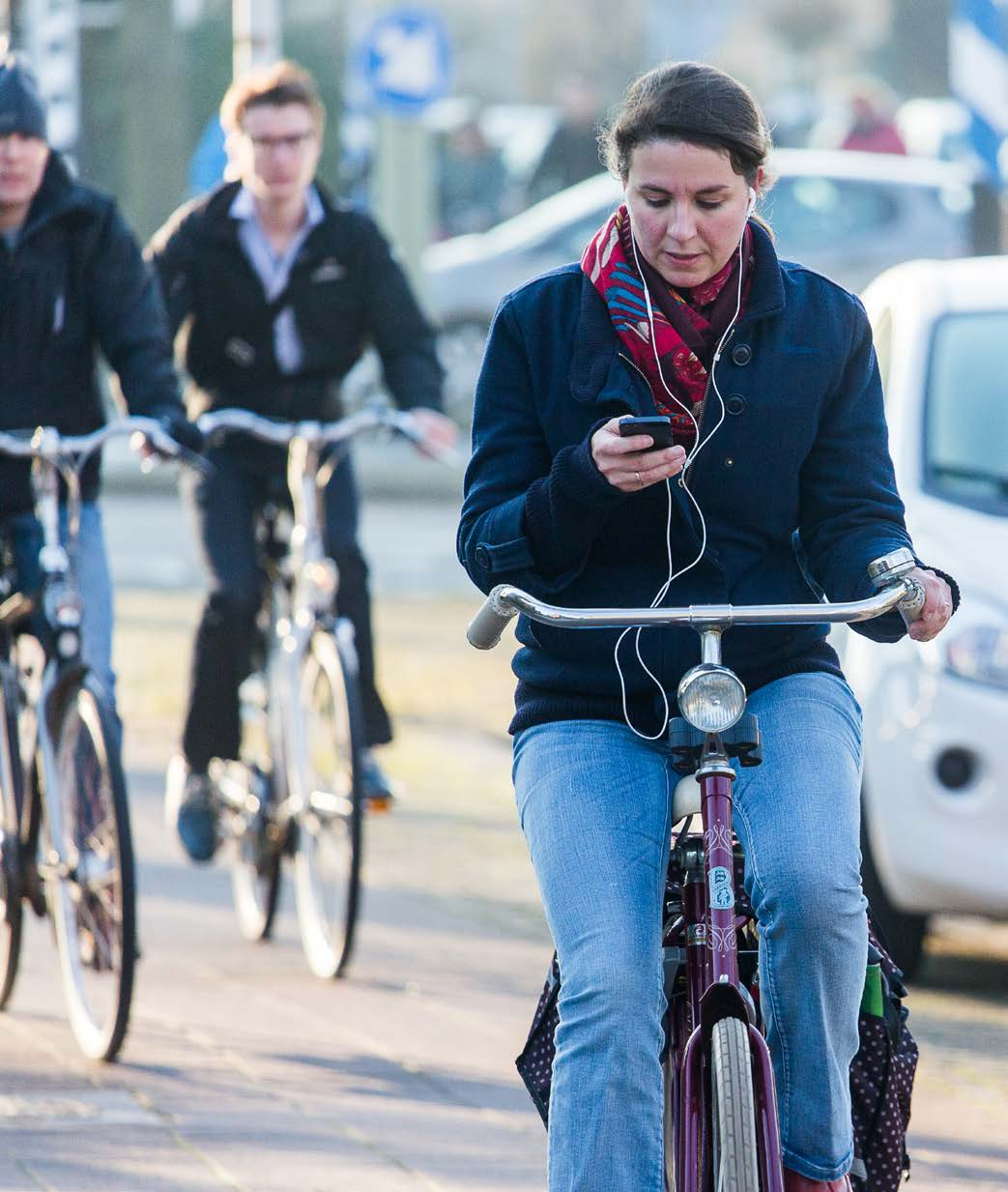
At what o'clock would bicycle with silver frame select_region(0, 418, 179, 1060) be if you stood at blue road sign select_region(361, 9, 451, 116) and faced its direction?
The bicycle with silver frame is roughly at 12 o'clock from the blue road sign.

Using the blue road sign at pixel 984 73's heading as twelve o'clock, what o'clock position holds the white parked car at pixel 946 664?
The white parked car is roughly at 12 o'clock from the blue road sign.

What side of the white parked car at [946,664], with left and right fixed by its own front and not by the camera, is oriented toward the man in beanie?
right

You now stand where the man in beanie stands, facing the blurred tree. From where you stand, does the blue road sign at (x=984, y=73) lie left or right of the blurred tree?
right

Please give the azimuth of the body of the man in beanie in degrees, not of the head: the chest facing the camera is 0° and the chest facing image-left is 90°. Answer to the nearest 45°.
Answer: approximately 0°

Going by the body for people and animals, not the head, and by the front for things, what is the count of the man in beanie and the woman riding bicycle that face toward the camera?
2

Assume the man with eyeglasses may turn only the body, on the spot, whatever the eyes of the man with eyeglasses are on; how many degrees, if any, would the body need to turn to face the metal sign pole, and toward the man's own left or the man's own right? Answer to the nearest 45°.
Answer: approximately 180°

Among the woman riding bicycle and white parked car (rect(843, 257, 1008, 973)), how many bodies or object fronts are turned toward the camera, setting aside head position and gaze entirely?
2

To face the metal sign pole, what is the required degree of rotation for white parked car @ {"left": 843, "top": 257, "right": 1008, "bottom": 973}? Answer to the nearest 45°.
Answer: approximately 135° to its right

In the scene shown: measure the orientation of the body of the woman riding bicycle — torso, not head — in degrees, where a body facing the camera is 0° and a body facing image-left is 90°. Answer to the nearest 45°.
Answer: approximately 0°

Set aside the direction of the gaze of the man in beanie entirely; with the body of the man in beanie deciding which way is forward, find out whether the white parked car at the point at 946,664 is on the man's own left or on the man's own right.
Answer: on the man's own left
